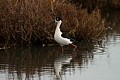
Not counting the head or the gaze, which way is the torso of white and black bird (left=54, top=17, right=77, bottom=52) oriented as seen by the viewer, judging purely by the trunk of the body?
to the viewer's left
